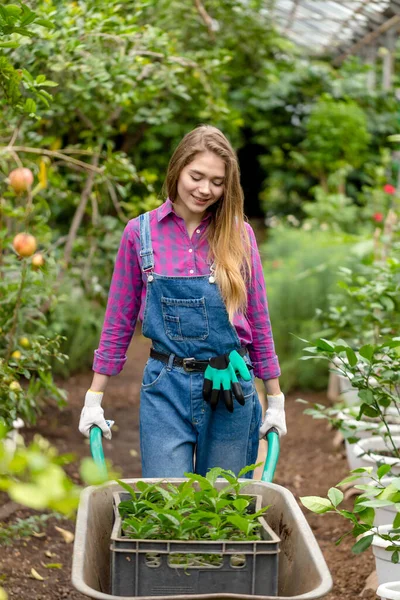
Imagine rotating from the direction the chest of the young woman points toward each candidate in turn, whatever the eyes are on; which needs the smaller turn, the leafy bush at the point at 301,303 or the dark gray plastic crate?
the dark gray plastic crate

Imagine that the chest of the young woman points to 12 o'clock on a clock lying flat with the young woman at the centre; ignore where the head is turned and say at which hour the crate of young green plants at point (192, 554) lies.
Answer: The crate of young green plants is roughly at 12 o'clock from the young woman.

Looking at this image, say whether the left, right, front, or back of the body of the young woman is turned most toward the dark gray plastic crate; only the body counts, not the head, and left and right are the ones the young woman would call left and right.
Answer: front

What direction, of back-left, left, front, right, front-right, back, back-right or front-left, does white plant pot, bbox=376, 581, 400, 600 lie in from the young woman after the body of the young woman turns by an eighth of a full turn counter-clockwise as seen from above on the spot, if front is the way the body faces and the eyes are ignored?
front

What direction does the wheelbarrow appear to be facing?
toward the camera

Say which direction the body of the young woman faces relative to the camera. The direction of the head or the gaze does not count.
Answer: toward the camera
